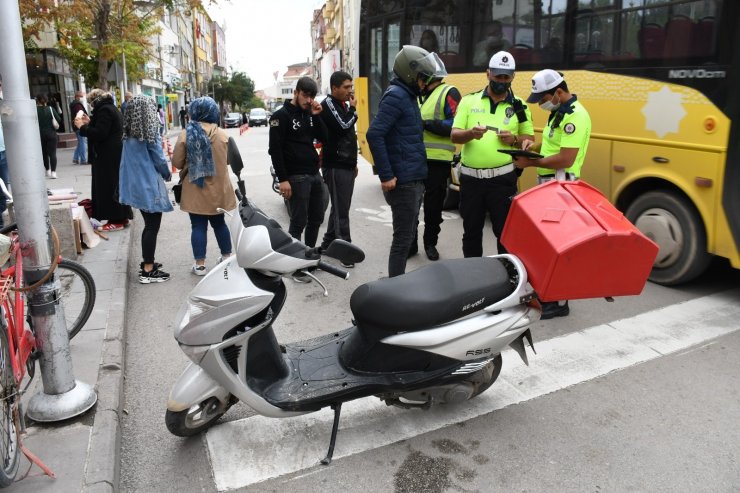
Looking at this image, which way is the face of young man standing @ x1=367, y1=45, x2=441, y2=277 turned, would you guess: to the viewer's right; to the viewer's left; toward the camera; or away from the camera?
to the viewer's right

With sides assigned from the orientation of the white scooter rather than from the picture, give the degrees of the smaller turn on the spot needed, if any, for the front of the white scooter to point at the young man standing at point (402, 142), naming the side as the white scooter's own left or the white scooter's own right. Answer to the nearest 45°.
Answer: approximately 135° to the white scooter's own right

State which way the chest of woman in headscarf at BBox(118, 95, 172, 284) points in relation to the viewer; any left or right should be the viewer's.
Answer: facing away from the viewer and to the right of the viewer

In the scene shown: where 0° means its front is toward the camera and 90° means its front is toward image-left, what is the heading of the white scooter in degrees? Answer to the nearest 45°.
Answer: approximately 45°

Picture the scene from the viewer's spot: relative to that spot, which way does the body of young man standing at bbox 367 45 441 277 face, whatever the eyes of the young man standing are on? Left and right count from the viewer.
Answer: facing to the right of the viewer

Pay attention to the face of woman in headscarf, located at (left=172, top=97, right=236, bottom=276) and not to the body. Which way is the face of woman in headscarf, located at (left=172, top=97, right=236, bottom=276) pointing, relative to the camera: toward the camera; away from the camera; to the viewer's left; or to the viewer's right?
away from the camera

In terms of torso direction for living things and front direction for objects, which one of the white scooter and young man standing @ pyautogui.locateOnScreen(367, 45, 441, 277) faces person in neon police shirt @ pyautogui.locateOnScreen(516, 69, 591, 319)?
the young man standing

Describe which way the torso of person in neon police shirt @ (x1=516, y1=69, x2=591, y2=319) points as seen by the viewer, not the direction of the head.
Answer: to the viewer's left

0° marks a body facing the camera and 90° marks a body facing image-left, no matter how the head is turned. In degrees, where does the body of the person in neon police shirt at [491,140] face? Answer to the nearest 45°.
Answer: approximately 0°

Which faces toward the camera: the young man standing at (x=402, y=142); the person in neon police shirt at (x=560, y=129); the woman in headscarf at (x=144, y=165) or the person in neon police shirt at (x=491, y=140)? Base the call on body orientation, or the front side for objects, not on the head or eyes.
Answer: the person in neon police shirt at (x=491, y=140)

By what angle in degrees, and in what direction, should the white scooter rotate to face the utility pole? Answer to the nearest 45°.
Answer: approximately 45° to its right
